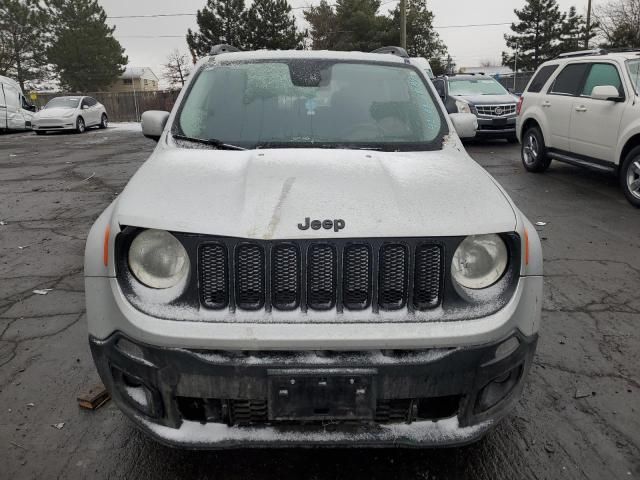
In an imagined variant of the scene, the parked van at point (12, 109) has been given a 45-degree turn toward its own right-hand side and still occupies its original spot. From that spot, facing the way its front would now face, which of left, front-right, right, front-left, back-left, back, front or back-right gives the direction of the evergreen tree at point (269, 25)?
left

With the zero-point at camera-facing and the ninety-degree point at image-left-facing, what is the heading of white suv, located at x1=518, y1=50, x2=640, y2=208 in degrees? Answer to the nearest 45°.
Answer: approximately 315°

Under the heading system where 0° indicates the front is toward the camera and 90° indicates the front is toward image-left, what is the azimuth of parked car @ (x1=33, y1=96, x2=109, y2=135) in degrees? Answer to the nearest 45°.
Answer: approximately 45°

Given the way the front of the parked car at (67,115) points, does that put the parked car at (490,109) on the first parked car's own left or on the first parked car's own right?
on the first parked car's own left

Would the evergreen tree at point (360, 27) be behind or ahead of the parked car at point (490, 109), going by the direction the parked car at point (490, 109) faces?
behind

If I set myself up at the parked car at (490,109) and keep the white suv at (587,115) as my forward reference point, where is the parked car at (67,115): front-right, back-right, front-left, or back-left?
back-right

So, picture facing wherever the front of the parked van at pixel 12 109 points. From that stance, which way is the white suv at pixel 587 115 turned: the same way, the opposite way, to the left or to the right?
to the right

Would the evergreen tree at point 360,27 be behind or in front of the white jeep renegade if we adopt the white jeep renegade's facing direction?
behind

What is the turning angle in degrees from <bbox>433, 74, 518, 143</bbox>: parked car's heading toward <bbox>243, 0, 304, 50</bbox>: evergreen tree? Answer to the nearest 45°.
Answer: approximately 180°

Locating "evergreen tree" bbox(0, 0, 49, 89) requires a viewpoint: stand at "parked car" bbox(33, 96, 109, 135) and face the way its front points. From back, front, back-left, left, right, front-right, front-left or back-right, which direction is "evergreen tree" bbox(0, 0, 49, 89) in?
back-right

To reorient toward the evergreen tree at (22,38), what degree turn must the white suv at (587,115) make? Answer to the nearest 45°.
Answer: approximately 180°

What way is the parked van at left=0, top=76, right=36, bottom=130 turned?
to the viewer's right

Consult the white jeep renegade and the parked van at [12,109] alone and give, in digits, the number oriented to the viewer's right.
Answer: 1
